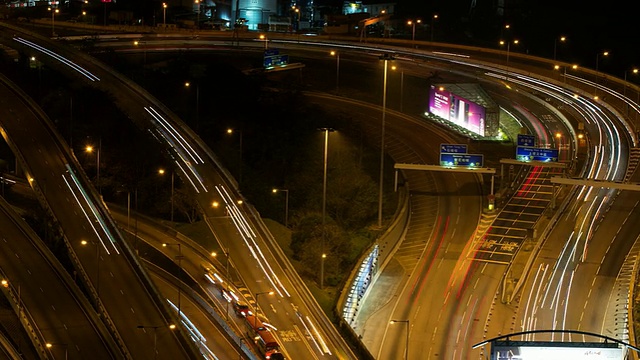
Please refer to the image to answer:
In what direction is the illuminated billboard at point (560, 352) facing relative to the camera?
toward the camera
